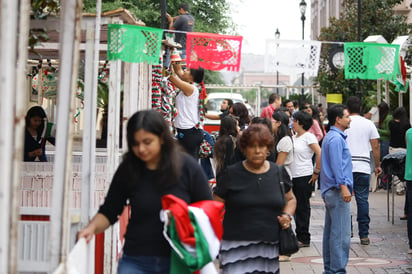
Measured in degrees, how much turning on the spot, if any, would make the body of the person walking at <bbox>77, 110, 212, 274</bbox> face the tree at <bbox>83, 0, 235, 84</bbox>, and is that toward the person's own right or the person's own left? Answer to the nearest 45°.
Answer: approximately 135° to the person's own right

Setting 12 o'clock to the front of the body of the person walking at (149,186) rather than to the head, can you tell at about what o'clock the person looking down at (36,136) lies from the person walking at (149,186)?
the person looking down at (36,136) is roughly at 4 o'clock from the person walking at (149,186).

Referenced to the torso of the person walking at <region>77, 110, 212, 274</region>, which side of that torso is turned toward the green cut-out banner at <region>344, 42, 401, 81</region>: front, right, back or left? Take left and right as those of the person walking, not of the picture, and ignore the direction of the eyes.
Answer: back

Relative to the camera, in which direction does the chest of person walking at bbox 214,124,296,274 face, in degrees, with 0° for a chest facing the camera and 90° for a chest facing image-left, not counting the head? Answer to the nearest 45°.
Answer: approximately 0°

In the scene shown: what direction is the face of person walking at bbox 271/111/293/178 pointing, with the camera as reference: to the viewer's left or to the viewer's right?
to the viewer's left

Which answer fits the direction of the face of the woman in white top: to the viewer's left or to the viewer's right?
to the viewer's left

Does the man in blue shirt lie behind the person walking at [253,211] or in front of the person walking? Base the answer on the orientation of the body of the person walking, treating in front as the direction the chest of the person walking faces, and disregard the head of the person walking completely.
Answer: behind

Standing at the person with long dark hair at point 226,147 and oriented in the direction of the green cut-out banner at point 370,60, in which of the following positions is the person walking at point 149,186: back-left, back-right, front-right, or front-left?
back-right

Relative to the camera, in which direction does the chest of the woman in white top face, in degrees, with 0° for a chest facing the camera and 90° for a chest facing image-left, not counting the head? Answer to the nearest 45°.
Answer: approximately 45°

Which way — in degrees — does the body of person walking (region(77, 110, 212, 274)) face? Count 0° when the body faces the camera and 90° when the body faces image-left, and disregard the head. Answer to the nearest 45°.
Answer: approximately 45°
